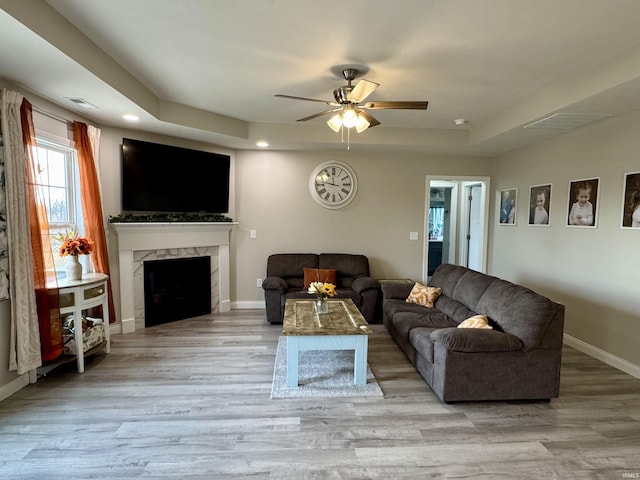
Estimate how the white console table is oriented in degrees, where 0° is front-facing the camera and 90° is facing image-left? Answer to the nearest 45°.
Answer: approximately 315°

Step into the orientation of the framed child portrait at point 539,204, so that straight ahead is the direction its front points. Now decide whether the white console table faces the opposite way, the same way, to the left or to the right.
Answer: the opposite way

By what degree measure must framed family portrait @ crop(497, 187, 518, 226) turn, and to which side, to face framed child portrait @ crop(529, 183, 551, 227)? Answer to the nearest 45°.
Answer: approximately 90° to its left

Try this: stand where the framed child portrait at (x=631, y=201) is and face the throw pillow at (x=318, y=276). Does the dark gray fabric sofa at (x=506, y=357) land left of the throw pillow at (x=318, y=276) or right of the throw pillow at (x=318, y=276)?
left

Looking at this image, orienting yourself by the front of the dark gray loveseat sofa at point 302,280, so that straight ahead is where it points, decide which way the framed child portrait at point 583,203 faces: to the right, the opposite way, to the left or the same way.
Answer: to the right

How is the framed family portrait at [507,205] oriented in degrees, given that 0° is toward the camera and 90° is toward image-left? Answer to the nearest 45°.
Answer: approximately 45°

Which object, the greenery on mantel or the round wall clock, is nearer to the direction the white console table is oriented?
the round wall clock

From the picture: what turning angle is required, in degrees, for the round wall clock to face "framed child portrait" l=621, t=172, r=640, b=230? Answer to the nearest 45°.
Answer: approximately 45° to its left

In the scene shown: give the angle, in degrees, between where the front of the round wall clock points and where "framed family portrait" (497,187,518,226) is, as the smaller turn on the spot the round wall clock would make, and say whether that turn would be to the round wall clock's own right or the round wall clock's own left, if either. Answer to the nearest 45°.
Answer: approximately 90° to the round wall clock's own left

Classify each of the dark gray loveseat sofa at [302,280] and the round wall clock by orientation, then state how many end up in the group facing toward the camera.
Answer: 2

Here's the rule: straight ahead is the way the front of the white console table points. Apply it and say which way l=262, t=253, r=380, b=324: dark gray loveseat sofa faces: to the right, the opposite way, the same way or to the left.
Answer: to the right
